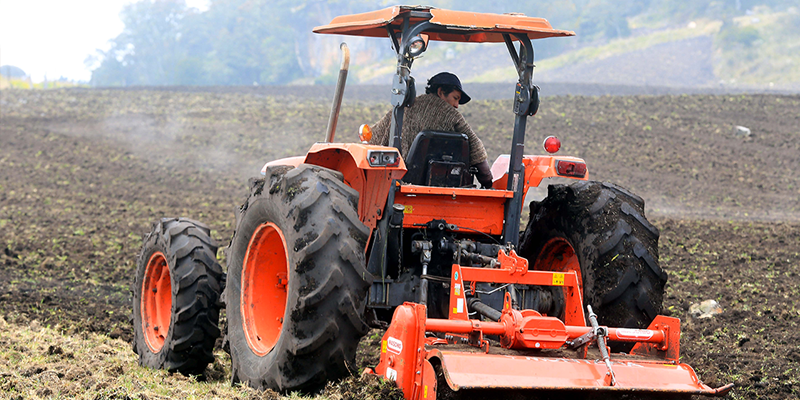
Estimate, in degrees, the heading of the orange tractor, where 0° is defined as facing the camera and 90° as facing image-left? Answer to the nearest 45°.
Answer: approximately 135°
